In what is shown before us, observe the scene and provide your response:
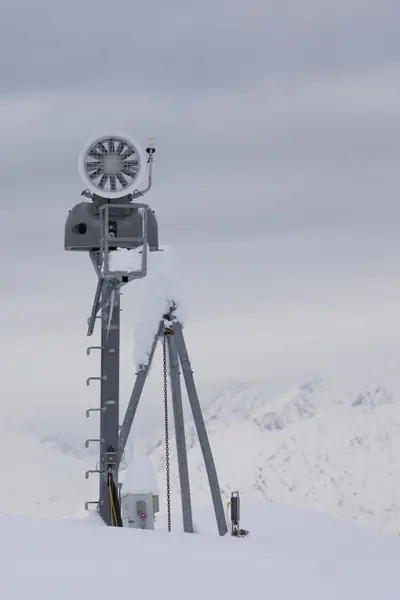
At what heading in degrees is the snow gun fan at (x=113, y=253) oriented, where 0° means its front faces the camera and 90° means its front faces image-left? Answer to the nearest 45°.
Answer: approximately 0°
